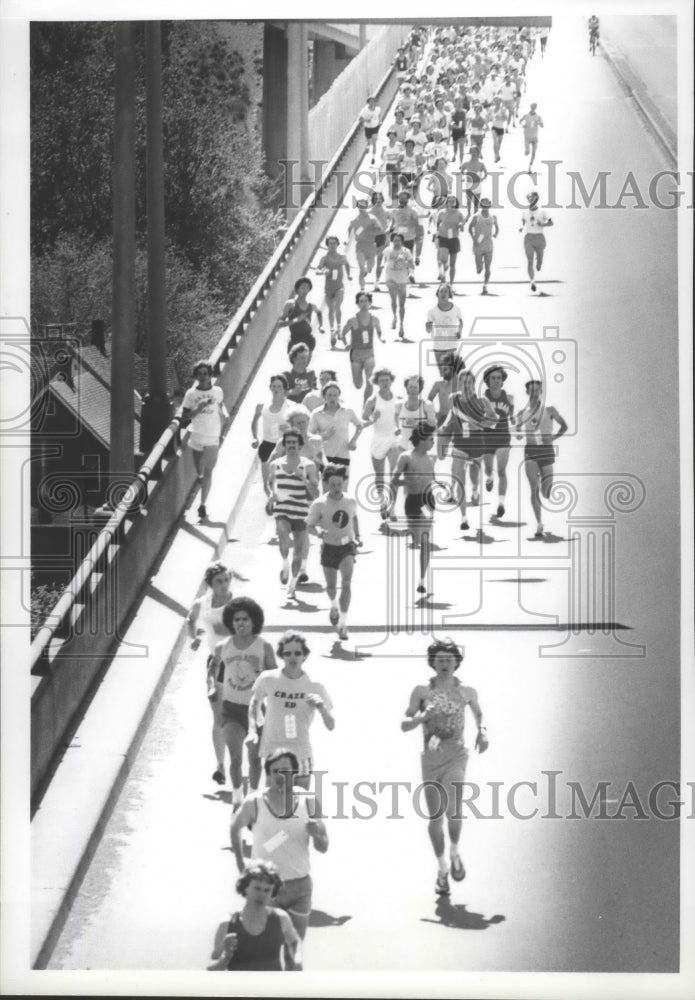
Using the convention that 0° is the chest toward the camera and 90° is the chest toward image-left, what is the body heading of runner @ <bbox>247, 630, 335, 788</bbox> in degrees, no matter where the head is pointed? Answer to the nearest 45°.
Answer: approximately 0°

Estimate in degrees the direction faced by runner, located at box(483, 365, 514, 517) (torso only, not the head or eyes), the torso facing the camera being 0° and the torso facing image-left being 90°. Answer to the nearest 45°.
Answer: approximately 0°

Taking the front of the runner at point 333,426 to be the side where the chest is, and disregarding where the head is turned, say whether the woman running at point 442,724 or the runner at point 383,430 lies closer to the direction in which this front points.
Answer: the woman running

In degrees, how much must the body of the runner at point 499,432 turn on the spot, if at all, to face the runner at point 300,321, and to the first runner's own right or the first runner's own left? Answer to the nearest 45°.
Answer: approximately 135° to the first runner's own right

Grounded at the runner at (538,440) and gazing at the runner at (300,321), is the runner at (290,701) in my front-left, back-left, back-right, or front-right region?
back-left

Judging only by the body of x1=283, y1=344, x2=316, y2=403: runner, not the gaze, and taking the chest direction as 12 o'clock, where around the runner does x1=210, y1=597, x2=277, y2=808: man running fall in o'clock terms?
The man running is roughly at 12 o'clock from the runner.

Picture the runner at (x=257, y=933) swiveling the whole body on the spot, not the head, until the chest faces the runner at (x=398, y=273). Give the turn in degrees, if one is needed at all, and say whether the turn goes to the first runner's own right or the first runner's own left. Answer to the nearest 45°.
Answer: approximately 180°

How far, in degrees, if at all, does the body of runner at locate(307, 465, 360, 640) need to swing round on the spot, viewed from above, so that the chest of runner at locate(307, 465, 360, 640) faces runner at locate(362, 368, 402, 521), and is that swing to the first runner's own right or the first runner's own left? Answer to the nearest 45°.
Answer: approximately 180°

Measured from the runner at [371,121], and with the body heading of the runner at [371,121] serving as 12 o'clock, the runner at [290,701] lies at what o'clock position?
the runner at [290,701] is roughly at 12 o'clock from the runner at [371,121].
